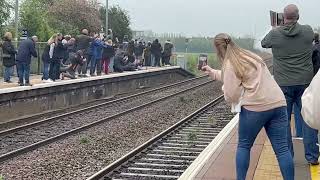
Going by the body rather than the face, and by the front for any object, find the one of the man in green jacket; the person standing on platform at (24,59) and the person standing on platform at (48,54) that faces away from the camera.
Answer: the man in green jacket

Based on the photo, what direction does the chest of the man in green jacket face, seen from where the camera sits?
away from the camera

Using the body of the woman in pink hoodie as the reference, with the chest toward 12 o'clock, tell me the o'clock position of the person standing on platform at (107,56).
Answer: The person standing on platform is roughly at 1 o'clock from the woman in pink hoodie.

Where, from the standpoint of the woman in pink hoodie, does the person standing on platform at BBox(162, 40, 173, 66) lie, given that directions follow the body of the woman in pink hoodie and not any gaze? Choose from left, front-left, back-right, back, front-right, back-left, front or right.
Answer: front-right

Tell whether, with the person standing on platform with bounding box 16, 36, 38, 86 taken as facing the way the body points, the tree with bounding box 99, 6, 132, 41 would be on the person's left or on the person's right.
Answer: on the person's left

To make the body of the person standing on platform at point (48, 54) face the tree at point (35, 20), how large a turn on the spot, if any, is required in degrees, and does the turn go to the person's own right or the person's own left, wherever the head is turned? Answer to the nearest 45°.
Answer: approximately 90° to the person's own left

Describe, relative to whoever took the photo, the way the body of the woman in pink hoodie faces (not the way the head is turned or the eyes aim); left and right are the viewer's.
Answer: facing away from the viewer and to the left of the viewer

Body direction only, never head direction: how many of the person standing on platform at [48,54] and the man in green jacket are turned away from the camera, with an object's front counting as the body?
1

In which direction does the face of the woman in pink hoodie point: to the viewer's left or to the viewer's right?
to the viewer's left

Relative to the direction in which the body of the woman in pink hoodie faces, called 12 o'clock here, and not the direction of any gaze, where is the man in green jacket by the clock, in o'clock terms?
The man in green jacket is roughly at 2 o'clock from the woman in pink hoodie.
